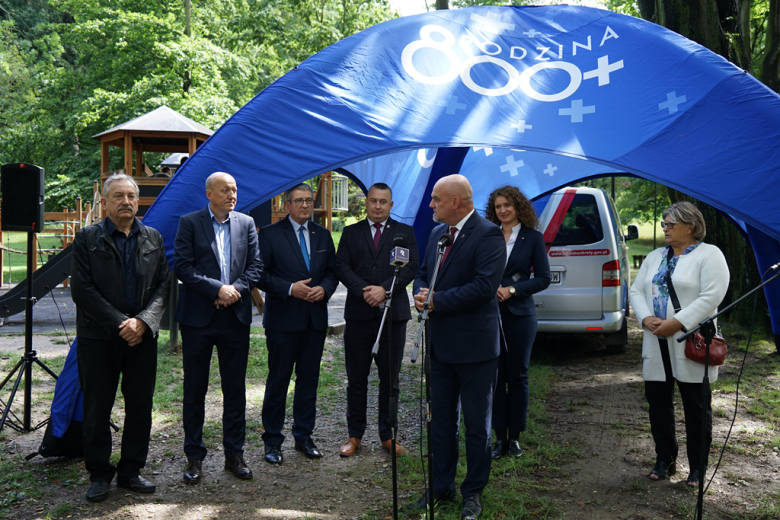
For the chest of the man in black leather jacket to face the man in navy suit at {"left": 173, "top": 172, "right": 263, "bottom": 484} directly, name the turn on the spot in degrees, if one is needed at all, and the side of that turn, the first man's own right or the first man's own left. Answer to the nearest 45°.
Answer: approximately 45° to the first man's own left

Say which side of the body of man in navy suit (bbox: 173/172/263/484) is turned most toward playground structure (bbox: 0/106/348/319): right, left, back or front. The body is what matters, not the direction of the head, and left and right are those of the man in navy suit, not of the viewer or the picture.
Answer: back

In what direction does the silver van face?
away from the camera

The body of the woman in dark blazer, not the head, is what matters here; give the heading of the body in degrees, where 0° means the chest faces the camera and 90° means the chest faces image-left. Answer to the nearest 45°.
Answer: approximately 45°

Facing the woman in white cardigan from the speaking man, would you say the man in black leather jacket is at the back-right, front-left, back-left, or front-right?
back-left

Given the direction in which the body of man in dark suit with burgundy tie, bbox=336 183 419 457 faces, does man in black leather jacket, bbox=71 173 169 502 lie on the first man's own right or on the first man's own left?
on the first man's own right

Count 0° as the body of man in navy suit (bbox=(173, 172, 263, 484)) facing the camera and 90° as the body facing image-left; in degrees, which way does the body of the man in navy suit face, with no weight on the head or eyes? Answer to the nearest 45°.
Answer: approximately 0°

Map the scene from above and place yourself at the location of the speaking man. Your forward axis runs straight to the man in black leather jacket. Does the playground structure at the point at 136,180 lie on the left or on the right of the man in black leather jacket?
right

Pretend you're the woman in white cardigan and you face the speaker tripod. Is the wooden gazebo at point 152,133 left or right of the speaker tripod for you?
right
